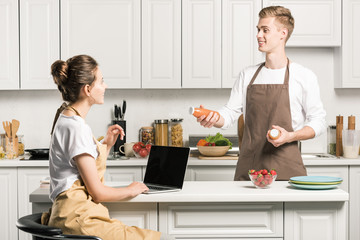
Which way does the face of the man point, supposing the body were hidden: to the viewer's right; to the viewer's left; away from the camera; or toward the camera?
to the viewer's left

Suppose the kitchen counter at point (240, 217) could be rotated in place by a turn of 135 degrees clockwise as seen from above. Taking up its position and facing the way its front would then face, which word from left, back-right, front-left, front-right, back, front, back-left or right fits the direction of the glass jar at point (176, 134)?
front-right

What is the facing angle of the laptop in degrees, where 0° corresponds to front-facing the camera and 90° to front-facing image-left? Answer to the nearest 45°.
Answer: approximately 45°

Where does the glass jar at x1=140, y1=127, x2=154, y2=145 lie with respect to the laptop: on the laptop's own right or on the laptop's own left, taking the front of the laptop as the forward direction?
on the laptop's own right

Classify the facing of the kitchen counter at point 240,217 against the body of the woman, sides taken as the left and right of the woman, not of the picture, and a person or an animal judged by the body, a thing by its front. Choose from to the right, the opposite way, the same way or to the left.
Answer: to the right

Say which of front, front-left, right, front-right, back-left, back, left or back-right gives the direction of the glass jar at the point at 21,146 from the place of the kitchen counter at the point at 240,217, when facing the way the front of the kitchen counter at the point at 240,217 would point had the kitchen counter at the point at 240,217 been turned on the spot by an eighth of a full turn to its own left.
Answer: back

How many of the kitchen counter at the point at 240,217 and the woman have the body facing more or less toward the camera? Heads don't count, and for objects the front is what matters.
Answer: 1

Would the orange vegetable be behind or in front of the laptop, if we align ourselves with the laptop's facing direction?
behind

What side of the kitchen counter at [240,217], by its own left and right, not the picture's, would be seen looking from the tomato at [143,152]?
back

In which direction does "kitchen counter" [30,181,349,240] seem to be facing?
toward the camera

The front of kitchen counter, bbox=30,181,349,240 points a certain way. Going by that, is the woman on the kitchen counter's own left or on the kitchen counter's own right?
on the kitchen counter's own right

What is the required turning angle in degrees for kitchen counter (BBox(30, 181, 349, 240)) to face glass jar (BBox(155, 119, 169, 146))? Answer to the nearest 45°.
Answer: approximately 180°

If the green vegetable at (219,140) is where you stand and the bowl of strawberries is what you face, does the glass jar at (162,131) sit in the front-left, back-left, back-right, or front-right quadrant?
back-right

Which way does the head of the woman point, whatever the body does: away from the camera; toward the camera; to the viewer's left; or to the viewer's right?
to the viewer's right

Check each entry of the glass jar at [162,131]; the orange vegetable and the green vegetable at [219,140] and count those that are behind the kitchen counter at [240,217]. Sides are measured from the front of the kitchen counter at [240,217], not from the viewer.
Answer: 3

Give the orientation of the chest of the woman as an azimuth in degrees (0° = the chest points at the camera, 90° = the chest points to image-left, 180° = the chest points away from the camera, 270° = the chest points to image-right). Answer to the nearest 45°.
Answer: approximately 270°

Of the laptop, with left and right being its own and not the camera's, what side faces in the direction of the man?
back
